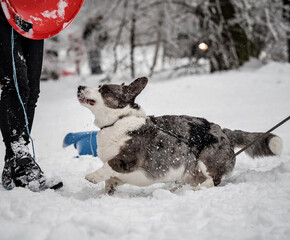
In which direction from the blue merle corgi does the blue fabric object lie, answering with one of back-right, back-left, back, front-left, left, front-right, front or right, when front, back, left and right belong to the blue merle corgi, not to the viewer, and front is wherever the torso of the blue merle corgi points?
front-right

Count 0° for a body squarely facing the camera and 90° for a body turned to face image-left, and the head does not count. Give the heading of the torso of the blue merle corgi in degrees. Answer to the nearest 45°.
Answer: approximately 90°
